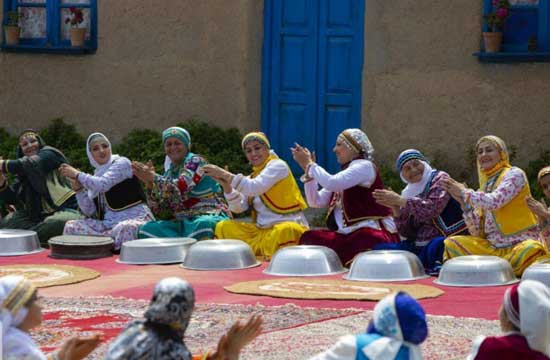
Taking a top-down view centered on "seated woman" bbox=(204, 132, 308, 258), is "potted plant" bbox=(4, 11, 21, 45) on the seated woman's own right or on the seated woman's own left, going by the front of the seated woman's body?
on the seated woman's own right

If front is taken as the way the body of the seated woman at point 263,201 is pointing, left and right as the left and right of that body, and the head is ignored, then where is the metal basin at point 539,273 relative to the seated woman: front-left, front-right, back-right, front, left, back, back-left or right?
left

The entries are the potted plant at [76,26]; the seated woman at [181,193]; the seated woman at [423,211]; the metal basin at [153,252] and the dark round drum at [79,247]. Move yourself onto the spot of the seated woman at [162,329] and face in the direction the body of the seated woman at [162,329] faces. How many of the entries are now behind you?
0

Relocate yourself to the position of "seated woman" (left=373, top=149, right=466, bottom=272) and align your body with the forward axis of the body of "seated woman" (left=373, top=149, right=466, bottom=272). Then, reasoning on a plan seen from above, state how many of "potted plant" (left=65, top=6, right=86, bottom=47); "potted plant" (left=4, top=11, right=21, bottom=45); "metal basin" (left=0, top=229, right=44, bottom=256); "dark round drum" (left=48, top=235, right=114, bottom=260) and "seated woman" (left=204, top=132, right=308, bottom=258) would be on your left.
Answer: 0

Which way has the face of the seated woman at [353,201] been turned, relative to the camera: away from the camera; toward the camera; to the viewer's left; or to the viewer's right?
to the viewer's left

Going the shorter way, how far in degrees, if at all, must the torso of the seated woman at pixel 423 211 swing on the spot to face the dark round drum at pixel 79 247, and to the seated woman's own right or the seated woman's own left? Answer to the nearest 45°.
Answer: approximately 45° to the seated woman's own right

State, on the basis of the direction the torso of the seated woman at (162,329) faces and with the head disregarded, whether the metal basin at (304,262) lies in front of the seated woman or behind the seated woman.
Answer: in front

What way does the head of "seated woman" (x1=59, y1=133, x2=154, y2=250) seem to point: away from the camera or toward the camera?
toward the camera

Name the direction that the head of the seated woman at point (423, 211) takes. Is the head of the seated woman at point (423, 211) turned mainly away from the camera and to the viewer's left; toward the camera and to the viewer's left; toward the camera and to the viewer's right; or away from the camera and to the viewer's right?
toward the camera and to the viewer's left

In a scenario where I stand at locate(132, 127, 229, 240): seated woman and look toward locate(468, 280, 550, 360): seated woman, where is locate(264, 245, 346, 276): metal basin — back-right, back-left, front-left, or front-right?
front-left

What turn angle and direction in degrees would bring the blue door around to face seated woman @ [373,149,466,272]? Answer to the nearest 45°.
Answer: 0° — it already faces them

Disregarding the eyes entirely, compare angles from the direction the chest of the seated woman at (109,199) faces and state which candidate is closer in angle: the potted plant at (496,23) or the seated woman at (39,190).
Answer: the seated woman

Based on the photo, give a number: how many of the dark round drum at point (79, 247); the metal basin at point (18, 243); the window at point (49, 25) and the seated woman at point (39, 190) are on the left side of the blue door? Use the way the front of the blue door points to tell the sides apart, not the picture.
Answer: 0

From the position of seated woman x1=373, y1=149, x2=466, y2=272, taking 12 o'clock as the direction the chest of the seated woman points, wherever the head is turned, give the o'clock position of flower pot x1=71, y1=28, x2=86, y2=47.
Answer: The flower pot is roughly at 3 o'clock from the seated woman.

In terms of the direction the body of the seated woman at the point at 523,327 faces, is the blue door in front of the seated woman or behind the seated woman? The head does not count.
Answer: in front

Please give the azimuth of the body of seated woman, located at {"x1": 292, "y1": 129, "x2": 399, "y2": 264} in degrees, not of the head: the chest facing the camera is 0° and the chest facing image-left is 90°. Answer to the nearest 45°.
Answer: approximately 90°

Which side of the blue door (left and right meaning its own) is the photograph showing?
front

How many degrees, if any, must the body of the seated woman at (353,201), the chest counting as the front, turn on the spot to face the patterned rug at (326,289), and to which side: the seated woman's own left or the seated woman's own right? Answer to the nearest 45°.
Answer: approximately 90° to the seated woman's own left
